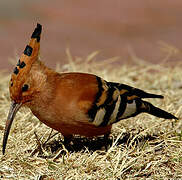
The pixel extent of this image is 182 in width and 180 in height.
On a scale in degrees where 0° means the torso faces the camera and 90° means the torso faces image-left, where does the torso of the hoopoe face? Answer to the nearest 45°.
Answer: approximately 90°
